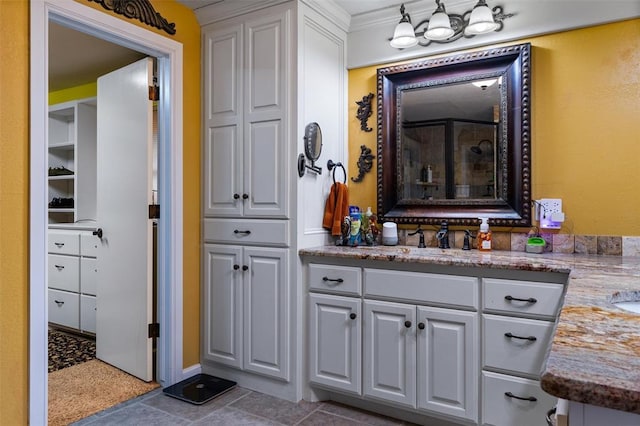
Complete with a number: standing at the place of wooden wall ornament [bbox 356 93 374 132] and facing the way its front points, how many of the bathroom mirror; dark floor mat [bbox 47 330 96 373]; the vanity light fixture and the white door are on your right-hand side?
2

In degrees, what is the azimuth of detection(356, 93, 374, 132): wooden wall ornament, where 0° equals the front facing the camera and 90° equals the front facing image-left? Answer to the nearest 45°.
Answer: approximately 0°

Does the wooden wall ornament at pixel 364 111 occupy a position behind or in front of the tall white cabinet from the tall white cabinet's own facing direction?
behind

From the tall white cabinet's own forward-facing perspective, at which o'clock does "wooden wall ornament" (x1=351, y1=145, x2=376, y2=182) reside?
The wooden wall ornament is roughly at 7 o'clock from the tall white cabinet.

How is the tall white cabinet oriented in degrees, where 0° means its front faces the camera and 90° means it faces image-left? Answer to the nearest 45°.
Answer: approximately 45°

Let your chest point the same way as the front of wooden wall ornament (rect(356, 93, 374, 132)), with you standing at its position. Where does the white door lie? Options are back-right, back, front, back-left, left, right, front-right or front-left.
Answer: right

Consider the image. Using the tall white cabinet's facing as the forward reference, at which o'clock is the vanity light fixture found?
The vanity light fixture is roughly at 8 o'clock from the tall white cabinet.

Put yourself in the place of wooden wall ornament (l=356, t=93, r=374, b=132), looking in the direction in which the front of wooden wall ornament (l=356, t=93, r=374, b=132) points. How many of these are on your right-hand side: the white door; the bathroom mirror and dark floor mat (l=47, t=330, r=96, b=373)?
2

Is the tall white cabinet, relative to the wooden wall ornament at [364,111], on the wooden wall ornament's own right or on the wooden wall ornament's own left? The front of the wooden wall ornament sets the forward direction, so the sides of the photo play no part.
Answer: on the wooden wall ornament's own right

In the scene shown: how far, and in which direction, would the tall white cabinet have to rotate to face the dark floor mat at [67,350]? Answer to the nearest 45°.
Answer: approximately 90° to its right

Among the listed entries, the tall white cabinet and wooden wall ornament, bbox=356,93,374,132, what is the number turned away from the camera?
0
